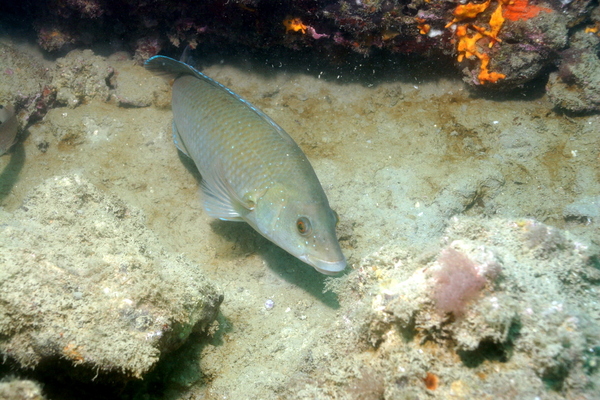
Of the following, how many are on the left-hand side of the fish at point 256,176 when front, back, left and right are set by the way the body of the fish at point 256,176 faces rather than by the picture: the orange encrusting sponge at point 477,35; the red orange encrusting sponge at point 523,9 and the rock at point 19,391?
2

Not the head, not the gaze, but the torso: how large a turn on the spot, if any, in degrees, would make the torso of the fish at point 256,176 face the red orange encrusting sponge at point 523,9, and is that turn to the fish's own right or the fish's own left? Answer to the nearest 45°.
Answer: approximately 90° to the fish's own left

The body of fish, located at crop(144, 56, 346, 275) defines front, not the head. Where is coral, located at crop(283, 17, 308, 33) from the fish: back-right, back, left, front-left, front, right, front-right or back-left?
back-left

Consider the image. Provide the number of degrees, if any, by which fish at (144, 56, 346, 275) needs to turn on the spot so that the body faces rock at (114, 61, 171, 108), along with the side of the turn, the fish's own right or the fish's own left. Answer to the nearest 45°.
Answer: approximately 180°

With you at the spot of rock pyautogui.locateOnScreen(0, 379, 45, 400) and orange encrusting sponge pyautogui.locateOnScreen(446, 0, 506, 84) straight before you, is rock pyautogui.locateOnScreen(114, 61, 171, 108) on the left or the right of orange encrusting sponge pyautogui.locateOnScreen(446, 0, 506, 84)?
left

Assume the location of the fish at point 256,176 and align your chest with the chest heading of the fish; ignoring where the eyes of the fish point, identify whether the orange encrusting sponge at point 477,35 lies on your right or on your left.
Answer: on your left

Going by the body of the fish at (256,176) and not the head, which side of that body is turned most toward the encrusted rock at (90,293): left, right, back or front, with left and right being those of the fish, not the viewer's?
right

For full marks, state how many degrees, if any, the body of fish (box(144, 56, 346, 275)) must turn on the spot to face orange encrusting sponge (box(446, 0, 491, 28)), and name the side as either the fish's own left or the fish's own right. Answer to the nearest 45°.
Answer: approximately 90° to the fish's own left

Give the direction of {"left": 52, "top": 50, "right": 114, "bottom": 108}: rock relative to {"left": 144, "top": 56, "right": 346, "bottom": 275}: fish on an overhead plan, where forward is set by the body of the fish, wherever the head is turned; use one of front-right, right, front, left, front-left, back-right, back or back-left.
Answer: back

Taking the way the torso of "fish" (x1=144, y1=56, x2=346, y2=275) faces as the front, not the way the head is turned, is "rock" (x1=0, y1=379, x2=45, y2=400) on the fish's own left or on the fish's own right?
on the fish's own right

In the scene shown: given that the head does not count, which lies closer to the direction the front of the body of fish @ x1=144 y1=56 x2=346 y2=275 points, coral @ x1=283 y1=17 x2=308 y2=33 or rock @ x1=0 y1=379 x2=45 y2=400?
the rock

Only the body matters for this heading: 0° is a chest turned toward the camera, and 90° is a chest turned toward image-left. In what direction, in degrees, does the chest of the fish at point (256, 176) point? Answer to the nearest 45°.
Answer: approximately 315°
